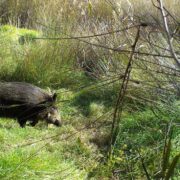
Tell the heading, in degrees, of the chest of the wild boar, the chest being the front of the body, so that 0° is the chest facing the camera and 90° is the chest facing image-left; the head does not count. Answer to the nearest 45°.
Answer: approximately 270°
